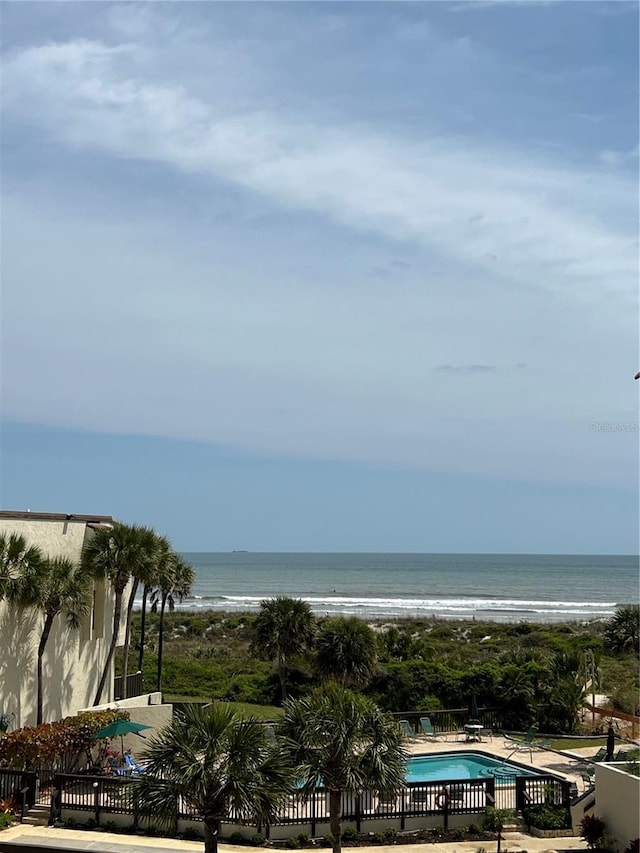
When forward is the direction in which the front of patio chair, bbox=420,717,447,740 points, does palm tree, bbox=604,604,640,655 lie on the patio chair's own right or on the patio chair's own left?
on the patio chair's own left

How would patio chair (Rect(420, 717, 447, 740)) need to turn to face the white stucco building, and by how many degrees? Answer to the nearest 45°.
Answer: approximately 90° to its right

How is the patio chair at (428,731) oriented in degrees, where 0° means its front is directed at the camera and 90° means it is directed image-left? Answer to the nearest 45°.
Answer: approximately 315°

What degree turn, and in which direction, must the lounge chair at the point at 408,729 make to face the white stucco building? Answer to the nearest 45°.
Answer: approximately 90° to its right

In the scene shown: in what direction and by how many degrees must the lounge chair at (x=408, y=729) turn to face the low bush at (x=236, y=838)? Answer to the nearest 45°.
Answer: approximately 45° to its right

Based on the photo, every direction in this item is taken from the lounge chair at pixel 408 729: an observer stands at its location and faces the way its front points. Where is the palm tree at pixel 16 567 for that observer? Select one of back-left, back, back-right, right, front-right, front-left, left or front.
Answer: right

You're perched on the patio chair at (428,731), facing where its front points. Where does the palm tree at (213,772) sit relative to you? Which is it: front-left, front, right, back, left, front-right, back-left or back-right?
front-right

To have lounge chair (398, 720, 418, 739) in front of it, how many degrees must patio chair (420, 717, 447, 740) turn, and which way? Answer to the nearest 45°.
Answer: approximately 90° to its right

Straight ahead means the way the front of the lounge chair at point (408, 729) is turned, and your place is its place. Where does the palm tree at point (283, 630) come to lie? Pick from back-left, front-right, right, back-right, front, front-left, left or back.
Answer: back

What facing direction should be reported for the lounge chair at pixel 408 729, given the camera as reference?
facing the viewer and to the right of the viewer

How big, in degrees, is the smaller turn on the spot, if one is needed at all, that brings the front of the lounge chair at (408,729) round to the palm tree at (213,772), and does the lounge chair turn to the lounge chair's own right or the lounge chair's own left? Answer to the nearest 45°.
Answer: approximately 45° to the lounge chair's own right

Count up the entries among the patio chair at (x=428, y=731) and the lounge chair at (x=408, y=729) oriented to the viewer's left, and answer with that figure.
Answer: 0

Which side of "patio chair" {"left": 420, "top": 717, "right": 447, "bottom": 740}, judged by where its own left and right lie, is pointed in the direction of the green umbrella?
right
